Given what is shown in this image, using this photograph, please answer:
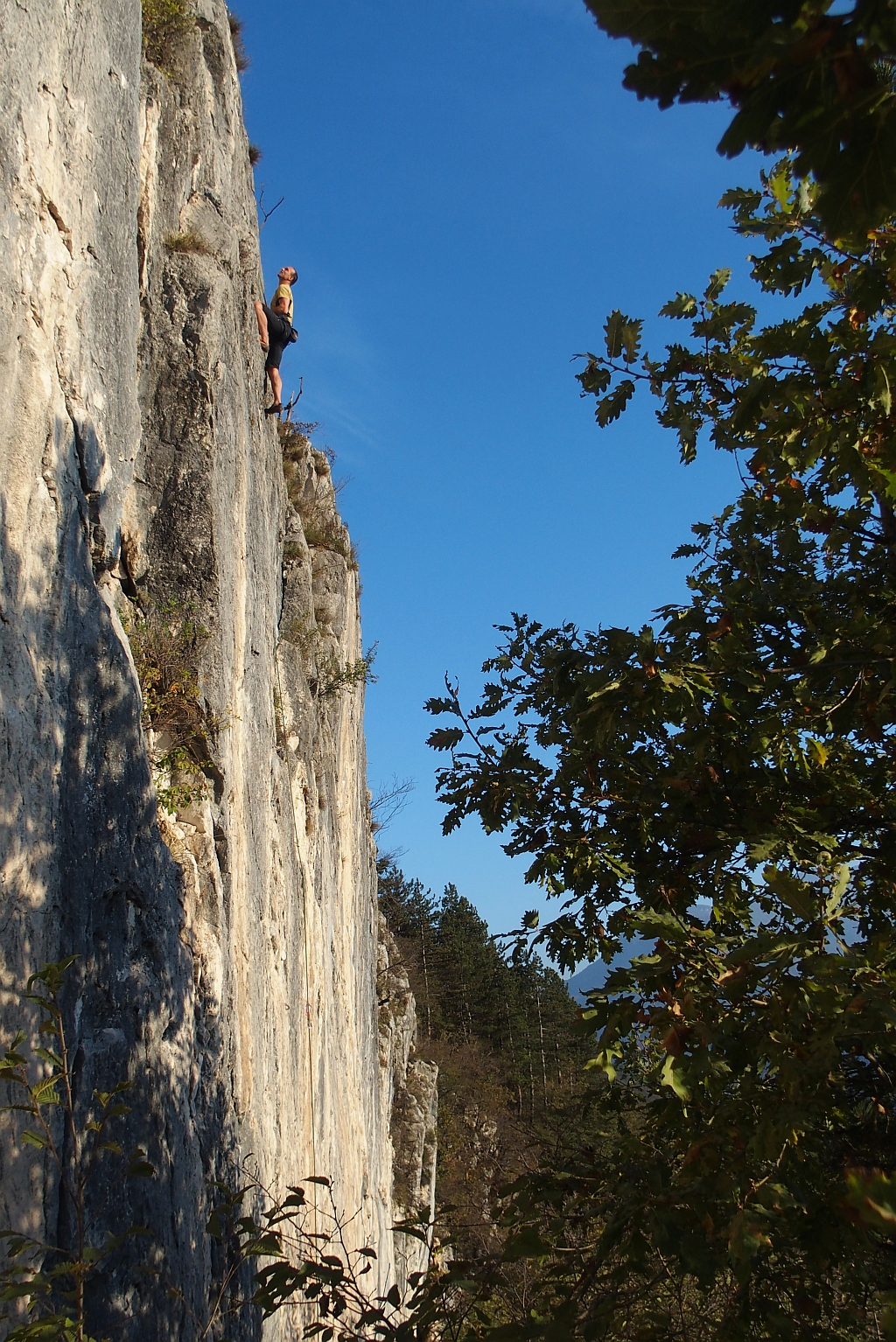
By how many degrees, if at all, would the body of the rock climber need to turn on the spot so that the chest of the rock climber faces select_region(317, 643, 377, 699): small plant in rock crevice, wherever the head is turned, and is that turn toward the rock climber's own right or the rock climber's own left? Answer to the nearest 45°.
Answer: approximately 90° to the rock climber's own right

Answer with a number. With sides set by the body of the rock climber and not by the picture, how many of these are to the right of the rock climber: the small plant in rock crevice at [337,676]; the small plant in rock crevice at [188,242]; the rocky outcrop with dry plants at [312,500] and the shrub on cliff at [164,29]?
2

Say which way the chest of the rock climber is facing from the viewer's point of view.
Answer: to the viewer's left

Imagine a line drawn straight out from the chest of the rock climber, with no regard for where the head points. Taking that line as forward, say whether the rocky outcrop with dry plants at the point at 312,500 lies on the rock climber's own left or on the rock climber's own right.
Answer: on the rock climber's own right

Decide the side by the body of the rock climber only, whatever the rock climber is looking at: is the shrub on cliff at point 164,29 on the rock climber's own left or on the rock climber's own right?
on the rock climber's own left

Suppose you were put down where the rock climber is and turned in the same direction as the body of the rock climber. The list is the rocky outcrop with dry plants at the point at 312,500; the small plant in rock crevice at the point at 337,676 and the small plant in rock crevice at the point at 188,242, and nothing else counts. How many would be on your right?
2
